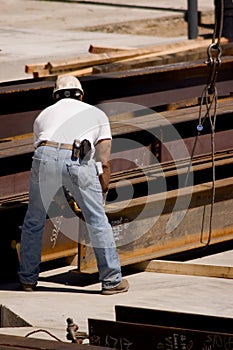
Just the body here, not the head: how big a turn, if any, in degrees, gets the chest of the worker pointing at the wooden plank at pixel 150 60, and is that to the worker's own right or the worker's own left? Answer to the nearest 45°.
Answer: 0° — they already face it

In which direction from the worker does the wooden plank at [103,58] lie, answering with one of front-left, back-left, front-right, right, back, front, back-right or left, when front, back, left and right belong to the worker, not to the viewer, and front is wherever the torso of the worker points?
front

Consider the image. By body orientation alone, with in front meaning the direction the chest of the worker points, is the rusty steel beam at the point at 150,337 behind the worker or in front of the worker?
behind

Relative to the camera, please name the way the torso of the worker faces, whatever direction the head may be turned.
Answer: away from the camera

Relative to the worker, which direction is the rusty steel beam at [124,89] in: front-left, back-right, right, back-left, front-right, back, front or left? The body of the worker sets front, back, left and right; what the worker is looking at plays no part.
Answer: front

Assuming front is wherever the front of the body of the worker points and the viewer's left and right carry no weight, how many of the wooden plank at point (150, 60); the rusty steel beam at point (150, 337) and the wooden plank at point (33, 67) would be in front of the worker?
2

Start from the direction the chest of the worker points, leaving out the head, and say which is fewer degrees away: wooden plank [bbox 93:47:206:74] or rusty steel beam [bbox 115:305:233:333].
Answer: the wooden plank

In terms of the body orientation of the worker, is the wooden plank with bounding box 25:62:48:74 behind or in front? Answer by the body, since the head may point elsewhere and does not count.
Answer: in front

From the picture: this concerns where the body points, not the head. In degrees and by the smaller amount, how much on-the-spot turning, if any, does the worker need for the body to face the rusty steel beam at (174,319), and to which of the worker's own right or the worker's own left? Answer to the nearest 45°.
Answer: approximately 180°

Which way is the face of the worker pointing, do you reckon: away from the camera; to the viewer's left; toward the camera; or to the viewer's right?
away from the camera

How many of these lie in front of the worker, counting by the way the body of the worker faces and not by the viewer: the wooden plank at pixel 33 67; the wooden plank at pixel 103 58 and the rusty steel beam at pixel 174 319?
2

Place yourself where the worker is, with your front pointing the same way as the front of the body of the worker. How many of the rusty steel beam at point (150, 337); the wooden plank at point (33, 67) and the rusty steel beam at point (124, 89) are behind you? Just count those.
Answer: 1
